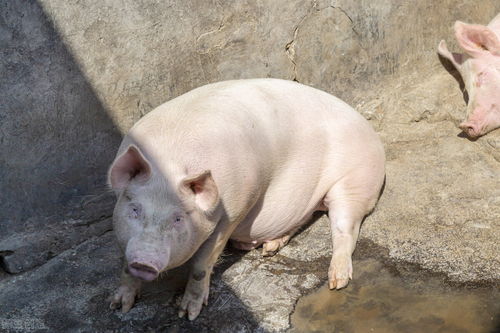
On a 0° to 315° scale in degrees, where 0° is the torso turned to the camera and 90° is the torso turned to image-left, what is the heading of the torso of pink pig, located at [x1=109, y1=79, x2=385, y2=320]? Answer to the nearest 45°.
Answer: approximately 45°
